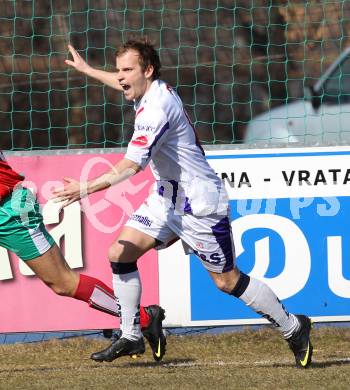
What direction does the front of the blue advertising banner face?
toward the camera

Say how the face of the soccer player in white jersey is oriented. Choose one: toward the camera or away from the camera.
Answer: toward the camera
